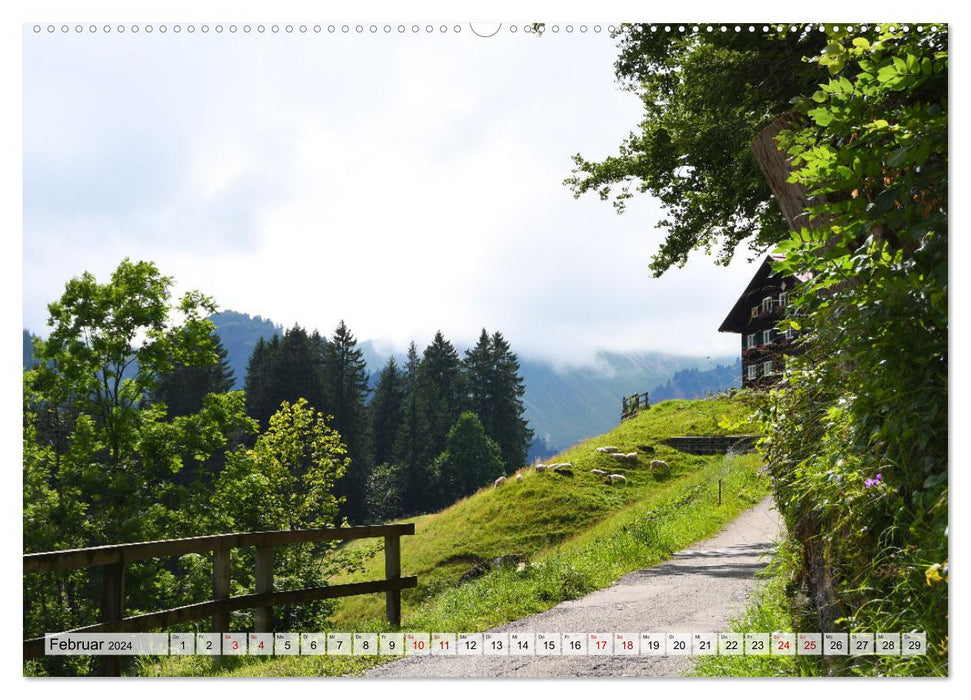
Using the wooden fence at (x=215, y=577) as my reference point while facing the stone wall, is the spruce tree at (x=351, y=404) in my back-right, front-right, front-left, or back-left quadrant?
front-left

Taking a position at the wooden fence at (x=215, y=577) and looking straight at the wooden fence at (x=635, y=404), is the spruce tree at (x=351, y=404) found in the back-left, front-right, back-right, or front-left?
front-left
